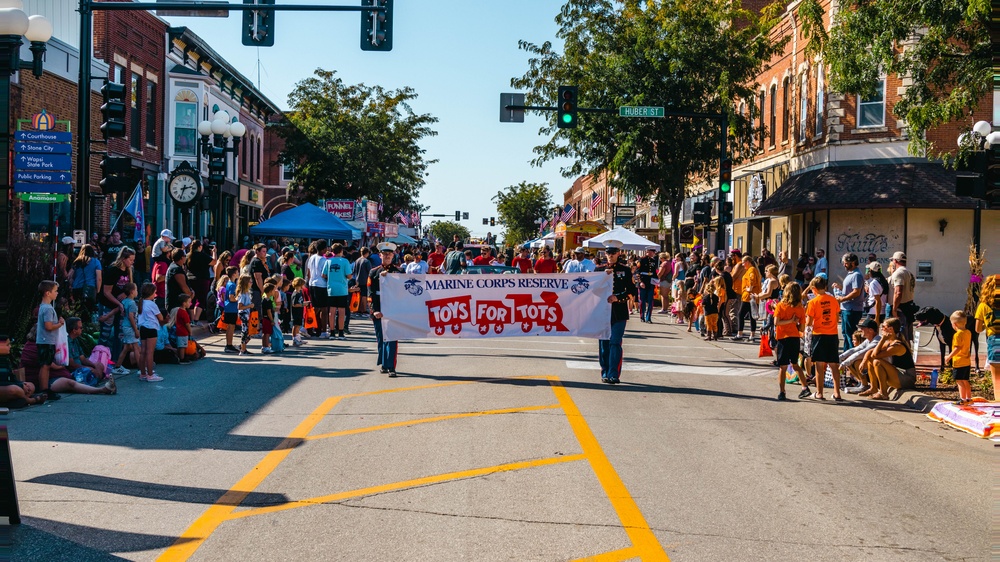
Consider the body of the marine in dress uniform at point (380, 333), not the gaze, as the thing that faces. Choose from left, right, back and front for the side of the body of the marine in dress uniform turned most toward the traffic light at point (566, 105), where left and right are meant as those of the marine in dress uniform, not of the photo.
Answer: back

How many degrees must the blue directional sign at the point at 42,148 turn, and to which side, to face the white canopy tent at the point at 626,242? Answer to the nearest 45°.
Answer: approximately 135° to its left

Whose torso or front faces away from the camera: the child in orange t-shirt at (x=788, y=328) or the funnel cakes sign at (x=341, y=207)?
the child in orange t-shirt

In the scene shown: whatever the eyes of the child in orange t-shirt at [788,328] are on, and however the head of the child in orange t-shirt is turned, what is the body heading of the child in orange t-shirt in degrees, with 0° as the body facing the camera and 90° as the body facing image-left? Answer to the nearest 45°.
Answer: approximately 180°

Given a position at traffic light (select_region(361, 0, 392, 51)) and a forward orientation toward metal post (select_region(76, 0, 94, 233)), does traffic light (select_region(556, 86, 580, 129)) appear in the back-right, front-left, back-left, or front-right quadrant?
back-right
